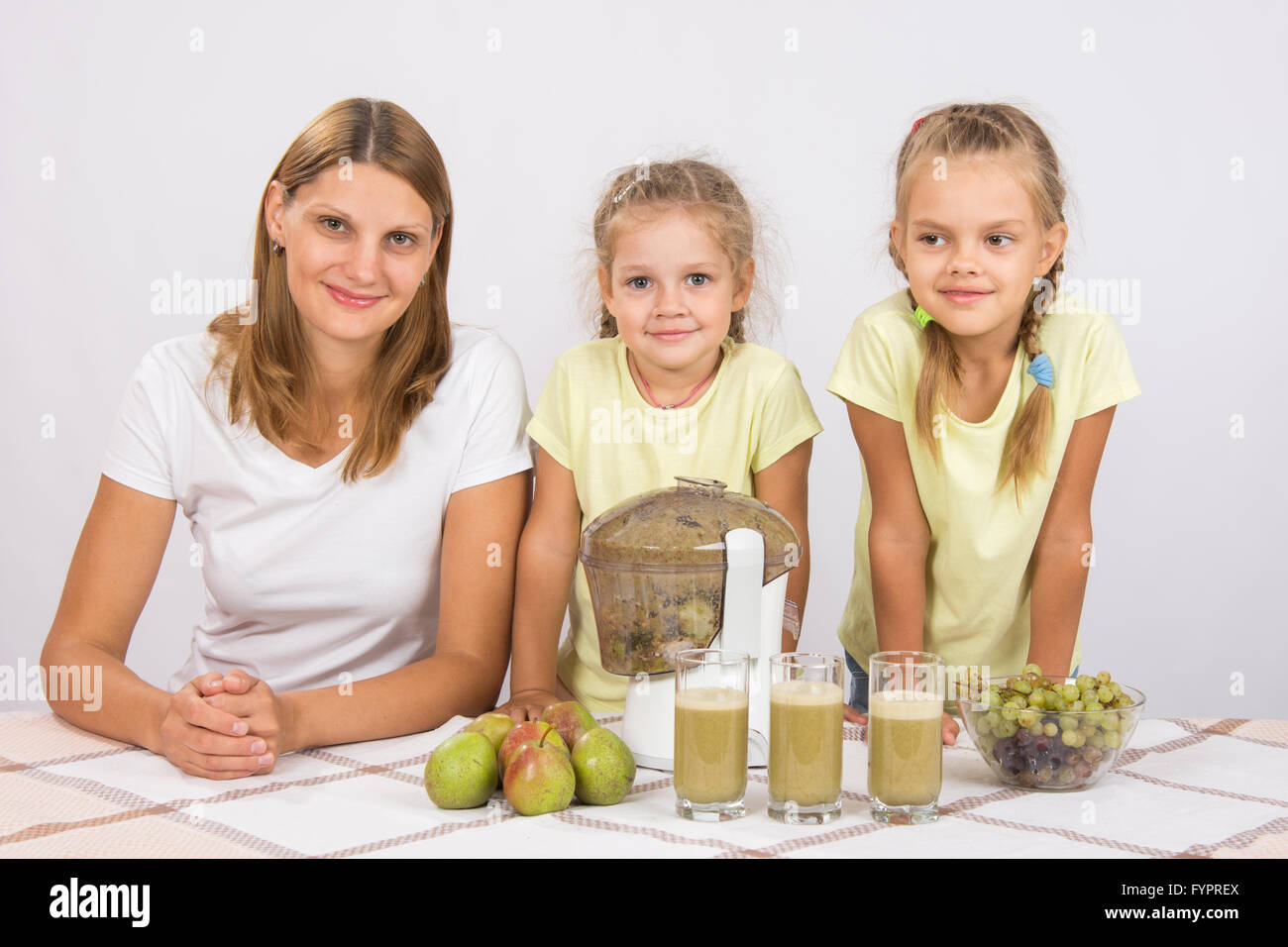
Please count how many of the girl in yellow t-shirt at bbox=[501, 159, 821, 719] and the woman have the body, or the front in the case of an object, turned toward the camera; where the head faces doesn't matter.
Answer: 2

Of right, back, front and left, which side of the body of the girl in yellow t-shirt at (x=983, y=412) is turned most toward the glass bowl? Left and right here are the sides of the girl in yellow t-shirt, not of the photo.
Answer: front

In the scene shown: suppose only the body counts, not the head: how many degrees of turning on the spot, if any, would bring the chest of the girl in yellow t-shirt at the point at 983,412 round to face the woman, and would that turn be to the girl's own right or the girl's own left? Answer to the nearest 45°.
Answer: approximately 90° to the girl's own right

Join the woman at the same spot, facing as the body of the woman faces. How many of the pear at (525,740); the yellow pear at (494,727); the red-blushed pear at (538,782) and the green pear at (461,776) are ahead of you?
4

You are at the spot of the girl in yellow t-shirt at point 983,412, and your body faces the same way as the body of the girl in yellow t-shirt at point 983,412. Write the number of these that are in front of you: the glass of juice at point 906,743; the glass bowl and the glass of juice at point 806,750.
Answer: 3

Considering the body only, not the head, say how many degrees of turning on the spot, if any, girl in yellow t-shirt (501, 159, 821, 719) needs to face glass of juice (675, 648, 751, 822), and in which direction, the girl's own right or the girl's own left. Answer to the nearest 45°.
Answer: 0° — they already face it
